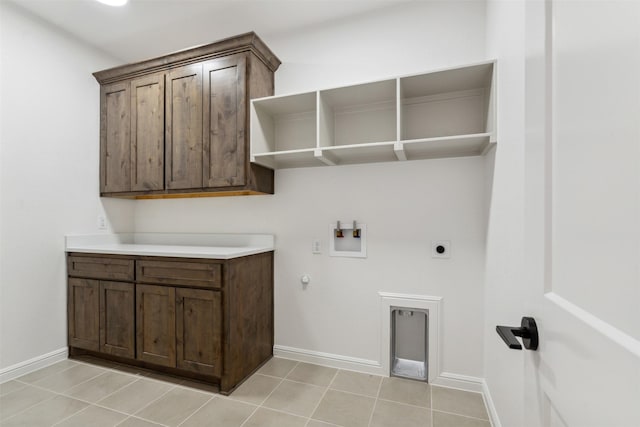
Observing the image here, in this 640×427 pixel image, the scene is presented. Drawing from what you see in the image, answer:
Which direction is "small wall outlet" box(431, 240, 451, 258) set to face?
toward the camera

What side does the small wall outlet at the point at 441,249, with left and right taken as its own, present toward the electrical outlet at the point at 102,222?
right

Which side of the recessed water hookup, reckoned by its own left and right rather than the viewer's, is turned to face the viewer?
front

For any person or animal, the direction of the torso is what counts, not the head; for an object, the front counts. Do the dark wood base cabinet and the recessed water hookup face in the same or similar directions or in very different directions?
same or similar directions

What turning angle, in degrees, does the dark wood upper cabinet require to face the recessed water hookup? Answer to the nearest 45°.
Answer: approximately 90° to its left

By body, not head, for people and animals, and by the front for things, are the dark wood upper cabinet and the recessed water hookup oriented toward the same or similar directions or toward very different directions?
same or similar directions

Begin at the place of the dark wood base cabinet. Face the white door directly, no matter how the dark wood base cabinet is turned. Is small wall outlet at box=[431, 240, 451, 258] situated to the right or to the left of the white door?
left

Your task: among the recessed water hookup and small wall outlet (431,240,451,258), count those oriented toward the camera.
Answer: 2

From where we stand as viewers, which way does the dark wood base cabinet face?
facing the viewer and to the left of the viewer

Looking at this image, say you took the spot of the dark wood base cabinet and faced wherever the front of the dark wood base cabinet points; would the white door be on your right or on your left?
on your left

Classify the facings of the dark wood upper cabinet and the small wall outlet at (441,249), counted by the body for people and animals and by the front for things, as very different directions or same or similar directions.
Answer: same or similar directions

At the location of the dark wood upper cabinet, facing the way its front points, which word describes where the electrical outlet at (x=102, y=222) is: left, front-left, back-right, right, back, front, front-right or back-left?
right

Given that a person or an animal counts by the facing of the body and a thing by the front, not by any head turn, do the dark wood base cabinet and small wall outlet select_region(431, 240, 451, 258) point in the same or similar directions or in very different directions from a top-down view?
same or similar directions

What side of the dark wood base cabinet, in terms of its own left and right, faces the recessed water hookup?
left
